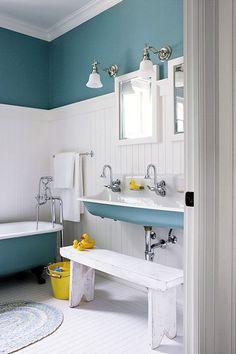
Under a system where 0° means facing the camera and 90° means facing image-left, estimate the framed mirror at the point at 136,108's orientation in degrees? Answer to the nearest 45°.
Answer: approximately 45°

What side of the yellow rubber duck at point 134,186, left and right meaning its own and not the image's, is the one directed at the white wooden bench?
left

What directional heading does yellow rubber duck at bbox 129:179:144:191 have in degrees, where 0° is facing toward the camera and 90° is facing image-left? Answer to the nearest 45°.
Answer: approximately 90°

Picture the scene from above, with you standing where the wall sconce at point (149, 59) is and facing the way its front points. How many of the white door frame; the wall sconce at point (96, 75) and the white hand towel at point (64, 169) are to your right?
2

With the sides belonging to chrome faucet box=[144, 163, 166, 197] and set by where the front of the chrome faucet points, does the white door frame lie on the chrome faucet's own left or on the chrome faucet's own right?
on the chrome faucet's own left

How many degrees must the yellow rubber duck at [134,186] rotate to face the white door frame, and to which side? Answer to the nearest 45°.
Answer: approximately 90° to its left
